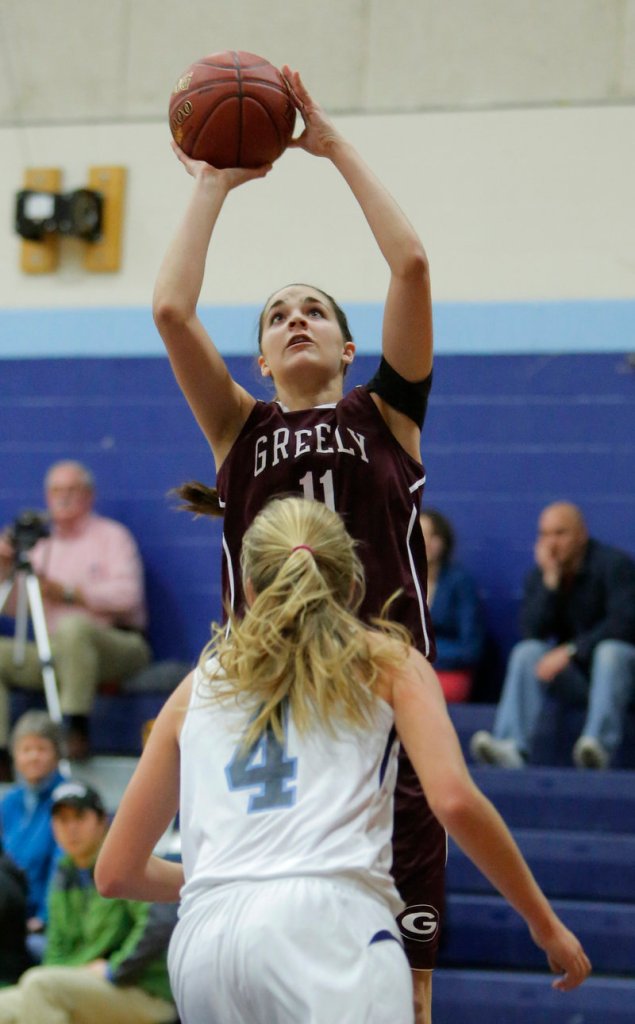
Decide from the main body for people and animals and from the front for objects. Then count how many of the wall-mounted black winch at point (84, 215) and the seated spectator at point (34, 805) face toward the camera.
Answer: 2

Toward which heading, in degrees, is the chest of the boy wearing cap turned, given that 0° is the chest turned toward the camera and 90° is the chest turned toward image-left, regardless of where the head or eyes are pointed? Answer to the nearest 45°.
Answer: approximately 45°

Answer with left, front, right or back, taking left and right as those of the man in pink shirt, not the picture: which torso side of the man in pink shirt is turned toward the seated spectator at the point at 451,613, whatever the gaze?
left

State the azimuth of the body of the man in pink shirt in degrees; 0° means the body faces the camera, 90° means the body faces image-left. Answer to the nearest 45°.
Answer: approximately 45°

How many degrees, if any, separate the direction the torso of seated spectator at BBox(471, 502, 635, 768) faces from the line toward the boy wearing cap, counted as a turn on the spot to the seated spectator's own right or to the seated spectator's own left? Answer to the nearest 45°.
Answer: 0° — they already face them

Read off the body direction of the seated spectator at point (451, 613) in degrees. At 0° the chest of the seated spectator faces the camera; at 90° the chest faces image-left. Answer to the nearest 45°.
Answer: approximately 45°
